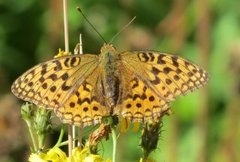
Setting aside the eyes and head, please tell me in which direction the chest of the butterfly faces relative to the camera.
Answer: away from the camera
